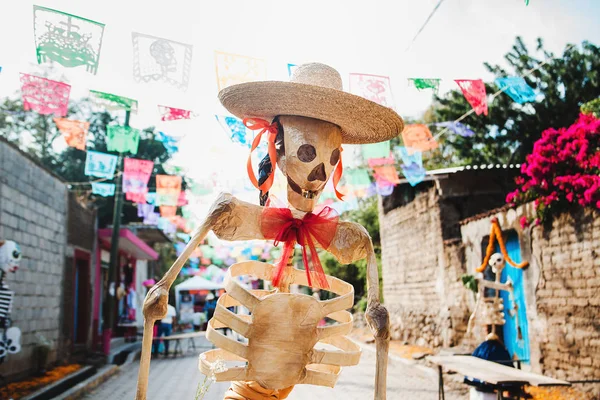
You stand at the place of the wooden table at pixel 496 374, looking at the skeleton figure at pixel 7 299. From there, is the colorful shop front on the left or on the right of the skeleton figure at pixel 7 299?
right

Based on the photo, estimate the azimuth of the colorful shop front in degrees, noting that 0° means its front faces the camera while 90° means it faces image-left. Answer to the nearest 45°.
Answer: approximately 315°

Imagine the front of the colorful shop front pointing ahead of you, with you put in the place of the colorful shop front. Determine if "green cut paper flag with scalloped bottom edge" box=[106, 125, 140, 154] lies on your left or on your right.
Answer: on your right

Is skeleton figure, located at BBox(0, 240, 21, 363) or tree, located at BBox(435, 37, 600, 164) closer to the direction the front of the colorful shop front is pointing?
the tree

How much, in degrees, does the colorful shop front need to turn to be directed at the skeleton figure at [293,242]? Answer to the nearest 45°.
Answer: approximately 45° to its right
